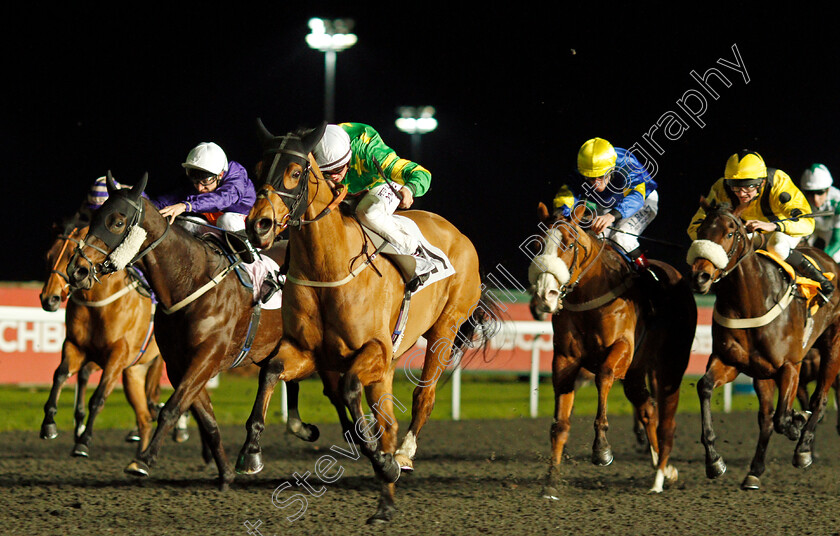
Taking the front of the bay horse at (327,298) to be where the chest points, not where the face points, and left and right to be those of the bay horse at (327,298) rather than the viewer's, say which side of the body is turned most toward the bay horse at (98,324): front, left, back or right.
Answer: right

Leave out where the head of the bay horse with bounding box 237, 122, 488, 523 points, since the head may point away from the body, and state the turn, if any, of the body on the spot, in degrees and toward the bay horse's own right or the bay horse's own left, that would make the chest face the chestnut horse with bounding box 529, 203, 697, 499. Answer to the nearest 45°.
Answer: approximately 180°

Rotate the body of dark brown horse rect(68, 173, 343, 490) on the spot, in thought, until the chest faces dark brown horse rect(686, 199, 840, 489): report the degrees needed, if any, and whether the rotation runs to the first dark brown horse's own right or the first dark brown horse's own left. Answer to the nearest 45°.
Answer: approximately 135° to the first dark brown horse's own left

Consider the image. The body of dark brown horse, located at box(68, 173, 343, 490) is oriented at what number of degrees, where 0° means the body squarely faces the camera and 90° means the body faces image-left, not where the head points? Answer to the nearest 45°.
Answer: approximately 45°

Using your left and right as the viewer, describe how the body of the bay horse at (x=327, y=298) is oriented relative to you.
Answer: facing the viewer and to the left of the viewer

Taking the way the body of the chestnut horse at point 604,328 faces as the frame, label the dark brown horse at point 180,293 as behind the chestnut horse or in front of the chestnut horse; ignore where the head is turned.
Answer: in front

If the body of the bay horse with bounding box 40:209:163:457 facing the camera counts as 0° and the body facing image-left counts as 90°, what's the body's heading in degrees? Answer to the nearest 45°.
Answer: approximately 45°

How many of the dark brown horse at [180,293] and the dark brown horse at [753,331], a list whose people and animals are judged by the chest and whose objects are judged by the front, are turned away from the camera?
0
